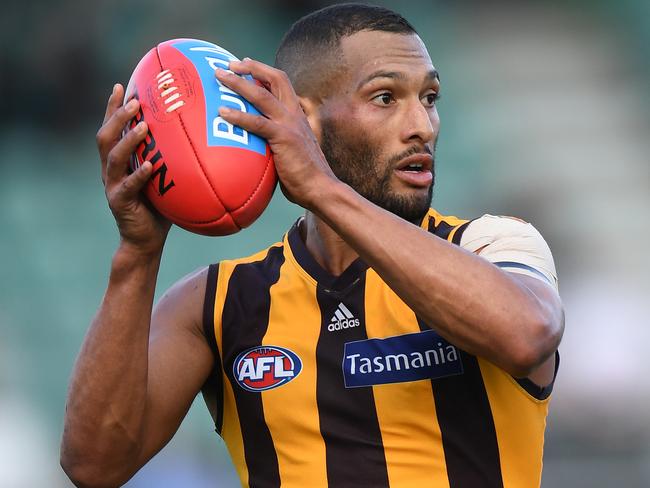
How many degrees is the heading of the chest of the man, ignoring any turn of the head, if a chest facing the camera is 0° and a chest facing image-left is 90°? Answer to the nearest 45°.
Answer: approximately 0°
